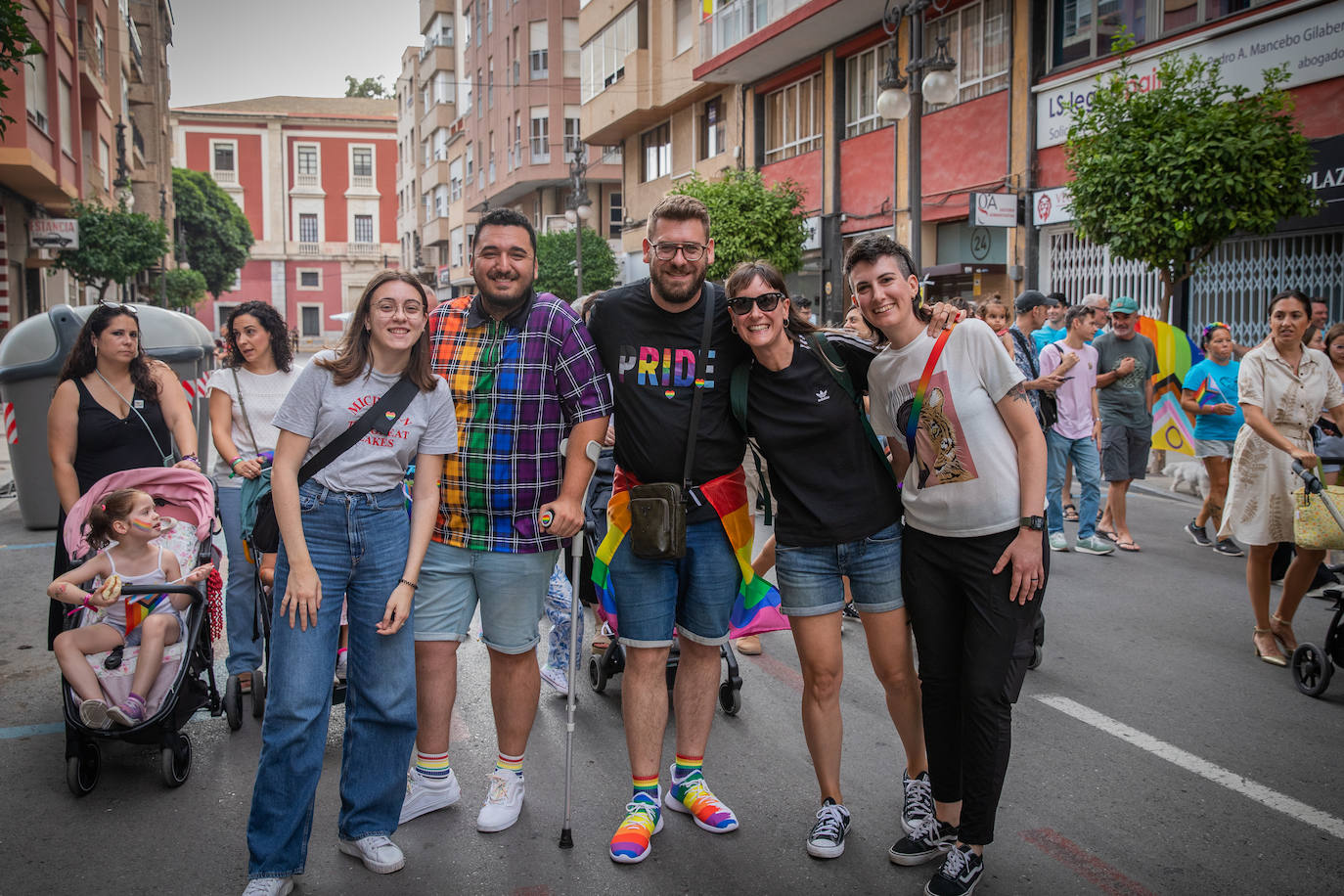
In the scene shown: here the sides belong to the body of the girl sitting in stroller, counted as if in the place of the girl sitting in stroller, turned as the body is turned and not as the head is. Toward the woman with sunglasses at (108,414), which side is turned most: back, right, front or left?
back

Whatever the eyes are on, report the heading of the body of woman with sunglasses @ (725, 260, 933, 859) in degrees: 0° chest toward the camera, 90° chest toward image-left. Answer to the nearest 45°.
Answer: approximately 0°

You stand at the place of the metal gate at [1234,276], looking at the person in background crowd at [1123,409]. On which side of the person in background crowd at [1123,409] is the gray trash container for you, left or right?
right

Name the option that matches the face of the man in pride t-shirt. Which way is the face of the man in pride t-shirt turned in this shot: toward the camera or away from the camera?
toward the camera

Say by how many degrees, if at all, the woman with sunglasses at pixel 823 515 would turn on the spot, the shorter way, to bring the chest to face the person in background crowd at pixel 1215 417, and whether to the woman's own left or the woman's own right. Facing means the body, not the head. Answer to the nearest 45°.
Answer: approximately 135° to the woman's own left

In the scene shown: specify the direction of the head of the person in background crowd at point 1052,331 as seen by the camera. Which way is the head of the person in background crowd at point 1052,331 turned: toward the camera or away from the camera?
toward the camera

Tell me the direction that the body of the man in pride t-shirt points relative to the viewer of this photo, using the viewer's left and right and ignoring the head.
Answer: facing the viewer

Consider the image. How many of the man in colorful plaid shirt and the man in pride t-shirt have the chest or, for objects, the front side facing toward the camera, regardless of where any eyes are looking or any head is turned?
2

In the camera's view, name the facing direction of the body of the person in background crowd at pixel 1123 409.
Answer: toward the camera

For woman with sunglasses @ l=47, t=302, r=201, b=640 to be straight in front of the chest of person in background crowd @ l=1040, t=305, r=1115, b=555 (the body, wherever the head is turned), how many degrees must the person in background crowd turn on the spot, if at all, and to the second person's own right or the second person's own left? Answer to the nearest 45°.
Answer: approximately 90° to the second person's own right
